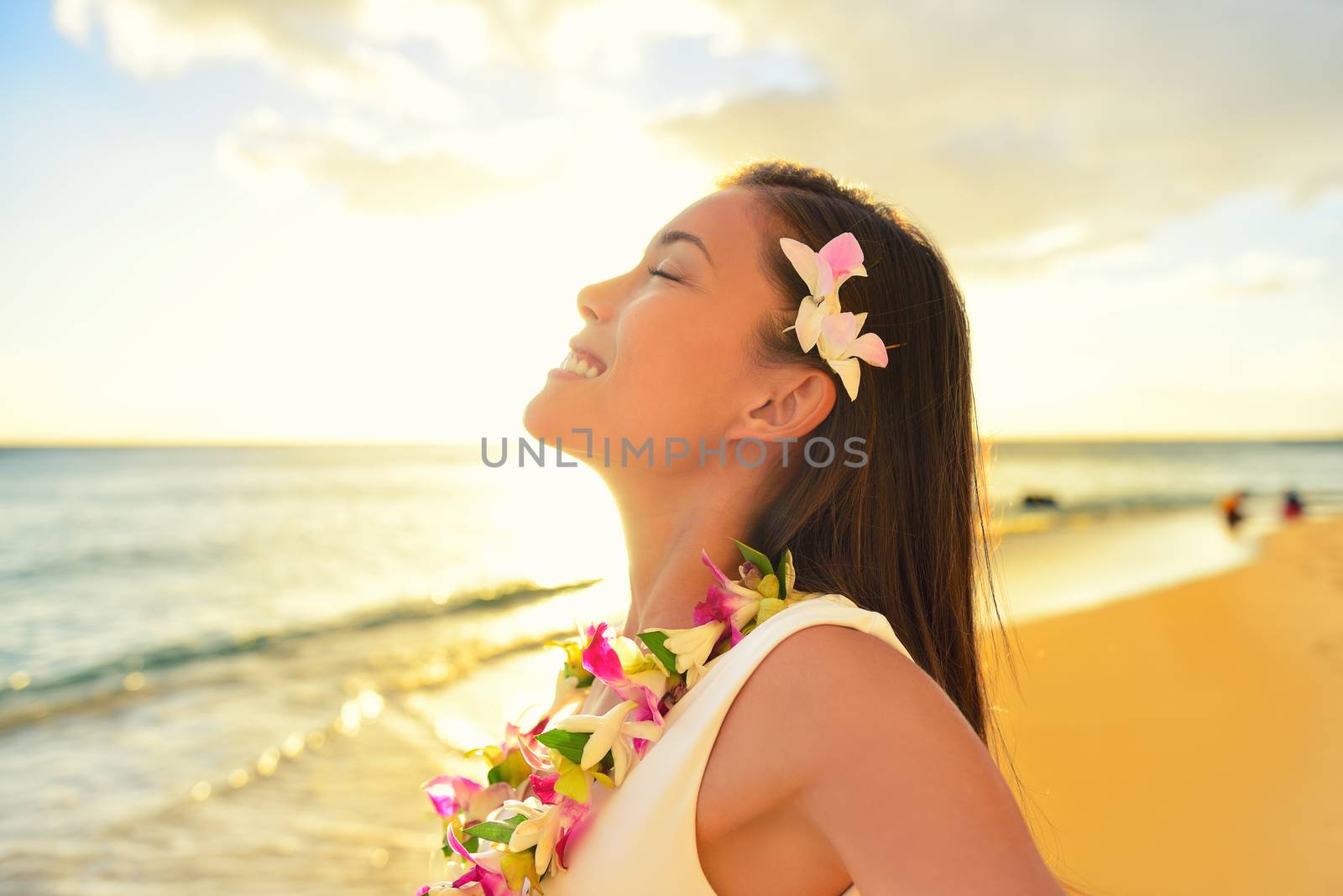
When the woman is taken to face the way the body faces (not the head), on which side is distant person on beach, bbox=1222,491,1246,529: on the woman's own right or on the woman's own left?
on the woman's own right

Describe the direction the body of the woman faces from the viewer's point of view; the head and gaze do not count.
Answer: to the viewer's left

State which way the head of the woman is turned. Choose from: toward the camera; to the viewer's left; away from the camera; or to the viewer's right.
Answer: to the viewer's left
